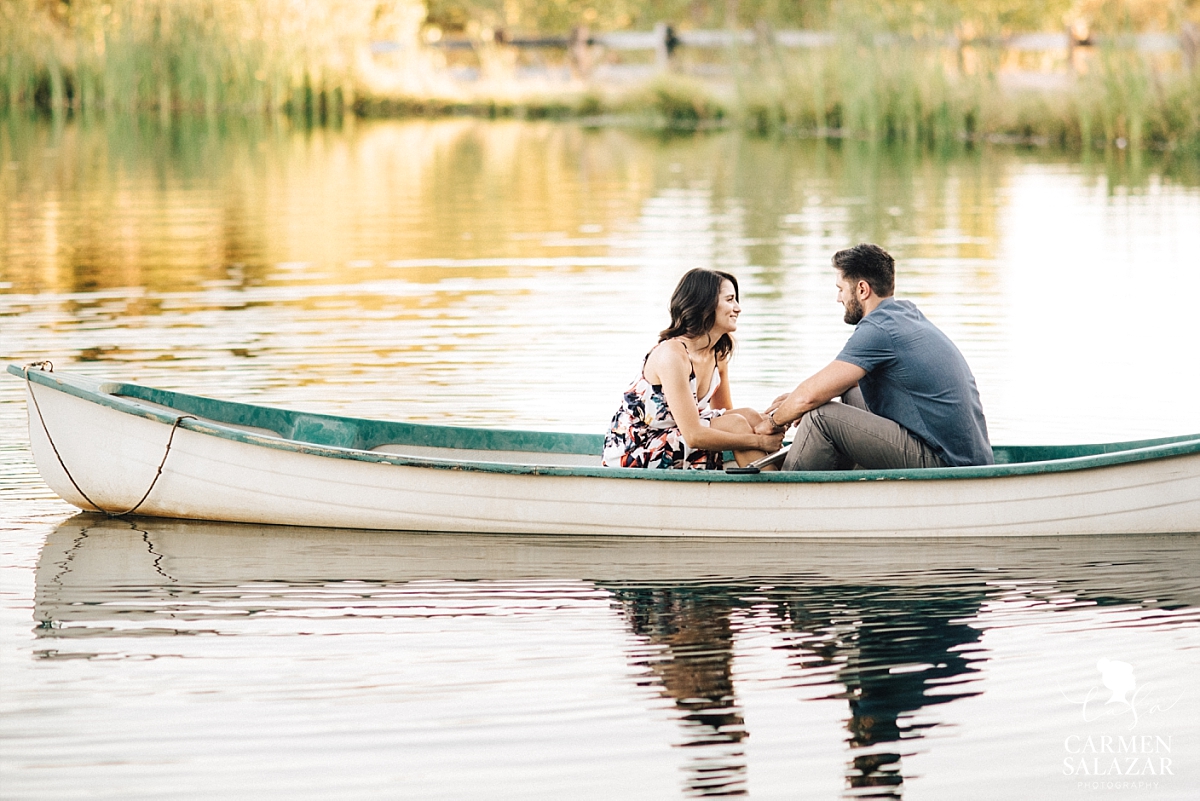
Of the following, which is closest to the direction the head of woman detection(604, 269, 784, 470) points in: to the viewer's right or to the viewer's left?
to the viewer's right

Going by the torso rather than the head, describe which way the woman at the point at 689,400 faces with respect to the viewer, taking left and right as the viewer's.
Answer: facing to the right of the viewer

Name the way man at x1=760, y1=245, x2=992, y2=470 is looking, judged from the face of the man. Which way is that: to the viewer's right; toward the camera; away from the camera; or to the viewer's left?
to the viewer's left

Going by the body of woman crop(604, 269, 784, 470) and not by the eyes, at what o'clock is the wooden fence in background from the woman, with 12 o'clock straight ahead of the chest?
The wooden fence in background is roughly at 9 o'clock from the woman.

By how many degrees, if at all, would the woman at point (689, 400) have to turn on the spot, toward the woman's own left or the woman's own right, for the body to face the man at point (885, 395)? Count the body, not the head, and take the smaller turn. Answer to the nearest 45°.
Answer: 0° — they already face them
